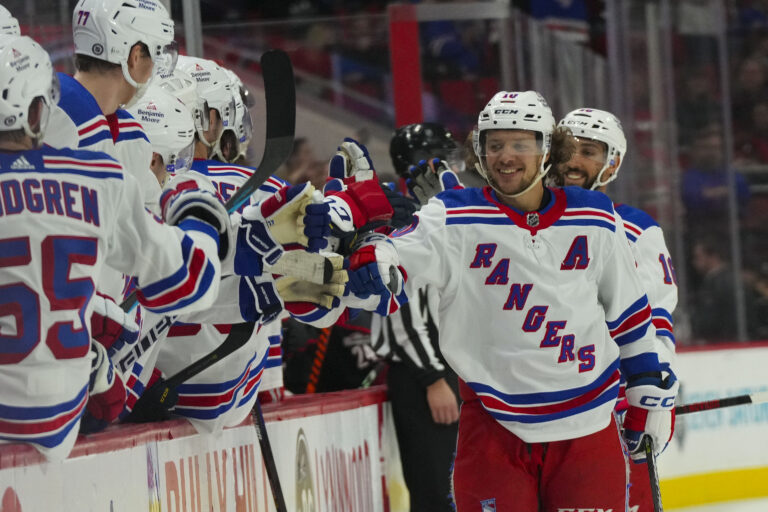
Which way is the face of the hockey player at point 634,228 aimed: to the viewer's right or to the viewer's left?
to the viewer's left

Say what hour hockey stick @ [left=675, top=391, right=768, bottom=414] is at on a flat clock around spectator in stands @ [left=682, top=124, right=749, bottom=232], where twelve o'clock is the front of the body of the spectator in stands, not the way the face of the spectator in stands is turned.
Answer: The hockey stick is roughly at 12 o'clock from the spectator in stands.

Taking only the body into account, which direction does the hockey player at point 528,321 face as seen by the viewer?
toward the camera

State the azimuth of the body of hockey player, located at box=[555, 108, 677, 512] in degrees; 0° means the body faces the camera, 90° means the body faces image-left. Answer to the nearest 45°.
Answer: approximately 45°

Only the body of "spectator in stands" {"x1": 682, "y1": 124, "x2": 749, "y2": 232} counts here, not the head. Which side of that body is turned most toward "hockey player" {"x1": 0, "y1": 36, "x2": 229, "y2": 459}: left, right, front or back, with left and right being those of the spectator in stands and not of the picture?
front

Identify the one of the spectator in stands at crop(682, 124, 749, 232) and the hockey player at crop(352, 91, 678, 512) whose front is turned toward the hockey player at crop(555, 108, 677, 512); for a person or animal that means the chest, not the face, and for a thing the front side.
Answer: the spectator in stands

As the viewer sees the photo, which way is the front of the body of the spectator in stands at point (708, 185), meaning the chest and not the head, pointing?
toward the camera

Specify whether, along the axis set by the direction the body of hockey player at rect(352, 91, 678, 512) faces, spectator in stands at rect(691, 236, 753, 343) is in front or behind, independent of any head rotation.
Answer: behind

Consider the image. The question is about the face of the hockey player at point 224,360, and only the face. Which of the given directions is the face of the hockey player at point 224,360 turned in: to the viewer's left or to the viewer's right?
to the viewer's right

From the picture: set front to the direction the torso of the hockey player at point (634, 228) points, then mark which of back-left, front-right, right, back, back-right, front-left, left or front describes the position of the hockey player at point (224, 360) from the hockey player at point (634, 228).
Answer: front

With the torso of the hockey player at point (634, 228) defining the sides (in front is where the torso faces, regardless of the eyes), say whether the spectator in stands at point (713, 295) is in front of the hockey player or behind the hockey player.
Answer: behind

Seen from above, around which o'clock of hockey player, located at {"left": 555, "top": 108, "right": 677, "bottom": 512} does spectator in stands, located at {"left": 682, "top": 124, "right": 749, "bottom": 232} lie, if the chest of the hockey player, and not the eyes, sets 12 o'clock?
The spectator in stands is roughly at 5 o'clock from the hockey player.

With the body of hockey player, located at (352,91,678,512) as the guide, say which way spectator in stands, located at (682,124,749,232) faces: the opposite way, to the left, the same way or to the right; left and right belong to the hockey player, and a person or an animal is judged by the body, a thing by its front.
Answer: the same way

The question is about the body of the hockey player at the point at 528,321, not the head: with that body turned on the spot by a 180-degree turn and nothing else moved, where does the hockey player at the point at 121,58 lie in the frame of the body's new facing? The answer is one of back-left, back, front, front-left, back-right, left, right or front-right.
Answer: left

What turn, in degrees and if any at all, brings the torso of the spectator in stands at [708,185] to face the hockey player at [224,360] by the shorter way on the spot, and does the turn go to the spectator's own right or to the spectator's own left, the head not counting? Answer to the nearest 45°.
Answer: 0° — they already face them

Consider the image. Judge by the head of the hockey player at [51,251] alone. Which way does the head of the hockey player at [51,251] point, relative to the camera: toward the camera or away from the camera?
away from the camera

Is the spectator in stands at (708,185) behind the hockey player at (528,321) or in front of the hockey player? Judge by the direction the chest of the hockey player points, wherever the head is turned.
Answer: behind
